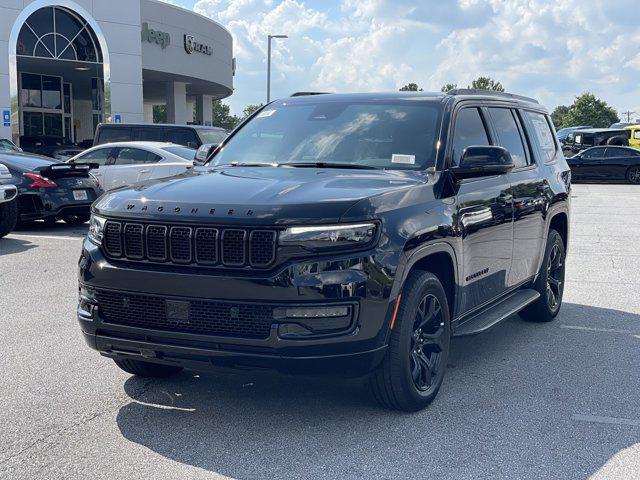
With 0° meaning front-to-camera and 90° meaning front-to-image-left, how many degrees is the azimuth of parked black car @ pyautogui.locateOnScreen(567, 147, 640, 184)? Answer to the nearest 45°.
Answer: approximately 90°

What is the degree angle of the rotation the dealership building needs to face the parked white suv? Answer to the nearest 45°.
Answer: approximately 45° to its right

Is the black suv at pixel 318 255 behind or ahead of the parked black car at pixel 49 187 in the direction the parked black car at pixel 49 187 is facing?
behind

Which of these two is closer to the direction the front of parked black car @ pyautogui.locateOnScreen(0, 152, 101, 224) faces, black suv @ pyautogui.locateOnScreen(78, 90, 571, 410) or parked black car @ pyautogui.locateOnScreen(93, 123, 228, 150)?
the parked black car

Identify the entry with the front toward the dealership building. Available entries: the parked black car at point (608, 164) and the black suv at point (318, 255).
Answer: the parked black car

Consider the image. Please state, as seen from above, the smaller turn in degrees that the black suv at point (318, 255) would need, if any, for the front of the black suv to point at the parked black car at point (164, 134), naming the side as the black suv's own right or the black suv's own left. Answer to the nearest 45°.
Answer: approximately 135° to the black suv's own right

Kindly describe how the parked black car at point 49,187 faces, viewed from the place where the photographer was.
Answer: facing away from the viewer and to the left of the viewer

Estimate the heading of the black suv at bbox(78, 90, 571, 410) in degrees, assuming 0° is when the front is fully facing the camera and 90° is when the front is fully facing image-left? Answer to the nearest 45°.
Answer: approximately 45°

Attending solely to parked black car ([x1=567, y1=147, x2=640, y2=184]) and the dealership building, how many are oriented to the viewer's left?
1

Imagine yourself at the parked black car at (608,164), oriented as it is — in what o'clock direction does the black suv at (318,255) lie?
The black suv is roughly at 9 o'clock from the parked black car.

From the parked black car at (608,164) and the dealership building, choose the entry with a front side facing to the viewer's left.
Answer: the parked black car

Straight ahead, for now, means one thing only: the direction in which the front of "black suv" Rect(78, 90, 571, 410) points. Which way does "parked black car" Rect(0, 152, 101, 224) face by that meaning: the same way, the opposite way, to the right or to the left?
to the right

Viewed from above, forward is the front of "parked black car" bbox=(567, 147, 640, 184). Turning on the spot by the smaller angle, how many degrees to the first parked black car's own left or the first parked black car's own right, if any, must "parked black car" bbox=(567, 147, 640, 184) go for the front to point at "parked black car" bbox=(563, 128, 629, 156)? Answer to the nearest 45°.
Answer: approximately 90° to the first parked black car's own right
